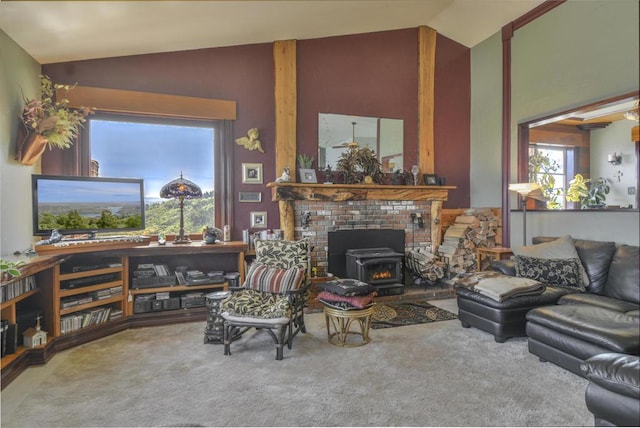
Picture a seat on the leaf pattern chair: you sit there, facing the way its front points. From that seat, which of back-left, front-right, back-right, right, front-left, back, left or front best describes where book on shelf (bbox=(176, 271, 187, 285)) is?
right

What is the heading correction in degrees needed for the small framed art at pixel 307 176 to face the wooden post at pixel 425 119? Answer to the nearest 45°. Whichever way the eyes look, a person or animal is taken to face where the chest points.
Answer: approximately 90° to its left

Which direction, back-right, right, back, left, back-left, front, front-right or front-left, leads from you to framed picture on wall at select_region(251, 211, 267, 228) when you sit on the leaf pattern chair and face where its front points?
back-right

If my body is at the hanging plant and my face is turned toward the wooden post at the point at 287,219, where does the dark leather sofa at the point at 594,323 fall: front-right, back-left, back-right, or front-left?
front-right

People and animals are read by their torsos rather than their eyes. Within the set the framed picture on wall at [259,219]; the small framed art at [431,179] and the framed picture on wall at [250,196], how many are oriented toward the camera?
3

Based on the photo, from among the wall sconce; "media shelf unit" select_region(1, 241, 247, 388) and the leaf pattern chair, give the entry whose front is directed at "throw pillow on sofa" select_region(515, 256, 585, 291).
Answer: the media shelf unit

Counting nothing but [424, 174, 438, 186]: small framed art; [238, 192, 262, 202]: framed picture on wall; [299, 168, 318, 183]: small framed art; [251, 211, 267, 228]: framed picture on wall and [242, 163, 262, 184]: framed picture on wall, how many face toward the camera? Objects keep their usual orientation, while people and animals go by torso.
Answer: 5

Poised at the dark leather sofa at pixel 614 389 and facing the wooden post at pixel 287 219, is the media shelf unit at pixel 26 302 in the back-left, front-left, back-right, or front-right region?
front-left

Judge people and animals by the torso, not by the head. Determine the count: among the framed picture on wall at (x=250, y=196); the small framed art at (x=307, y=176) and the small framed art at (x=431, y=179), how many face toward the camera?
3

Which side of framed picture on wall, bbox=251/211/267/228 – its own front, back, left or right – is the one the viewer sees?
front

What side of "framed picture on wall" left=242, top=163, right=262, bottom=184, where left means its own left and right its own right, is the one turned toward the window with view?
right

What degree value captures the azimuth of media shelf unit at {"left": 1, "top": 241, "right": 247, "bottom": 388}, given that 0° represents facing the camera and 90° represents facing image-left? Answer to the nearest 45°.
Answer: approximately 315°
